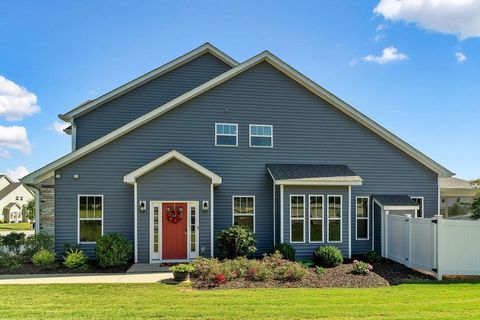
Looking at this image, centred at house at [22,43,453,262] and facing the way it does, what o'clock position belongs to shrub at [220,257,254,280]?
The shrub is roughly at 12 o'clock from the house.

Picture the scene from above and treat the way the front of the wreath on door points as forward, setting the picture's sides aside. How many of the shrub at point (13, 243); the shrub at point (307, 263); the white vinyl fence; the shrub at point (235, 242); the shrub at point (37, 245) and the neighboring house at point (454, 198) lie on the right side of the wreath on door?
2

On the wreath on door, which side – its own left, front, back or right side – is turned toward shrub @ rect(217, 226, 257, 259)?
left

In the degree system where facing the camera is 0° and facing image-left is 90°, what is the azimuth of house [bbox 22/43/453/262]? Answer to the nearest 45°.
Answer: approximately 0°

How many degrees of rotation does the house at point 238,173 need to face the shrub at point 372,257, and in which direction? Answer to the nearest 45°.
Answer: approximately 90° to its left

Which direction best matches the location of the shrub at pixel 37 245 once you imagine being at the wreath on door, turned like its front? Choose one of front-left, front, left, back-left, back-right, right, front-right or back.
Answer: right

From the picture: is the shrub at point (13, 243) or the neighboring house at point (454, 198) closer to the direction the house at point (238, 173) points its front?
the shrub

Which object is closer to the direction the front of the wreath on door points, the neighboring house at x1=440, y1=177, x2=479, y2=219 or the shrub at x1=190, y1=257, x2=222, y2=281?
the shrub

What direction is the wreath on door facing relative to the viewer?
toward the camera
